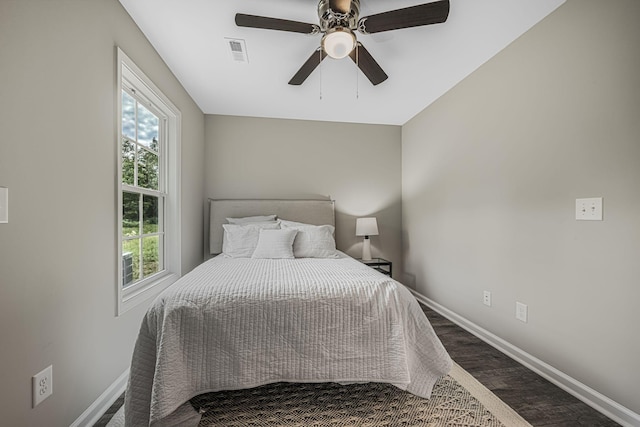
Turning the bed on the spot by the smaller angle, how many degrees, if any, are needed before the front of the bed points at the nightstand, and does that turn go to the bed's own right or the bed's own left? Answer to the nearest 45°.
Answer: approximately 135° to the bed's own left

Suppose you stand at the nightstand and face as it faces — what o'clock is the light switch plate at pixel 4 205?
The light switch plate is roughly at 1 o'clock from the nightstand.

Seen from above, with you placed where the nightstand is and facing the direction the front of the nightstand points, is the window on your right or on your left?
on your right

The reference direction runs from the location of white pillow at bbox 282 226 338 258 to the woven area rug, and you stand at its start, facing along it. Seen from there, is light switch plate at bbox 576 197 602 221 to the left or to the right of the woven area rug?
left

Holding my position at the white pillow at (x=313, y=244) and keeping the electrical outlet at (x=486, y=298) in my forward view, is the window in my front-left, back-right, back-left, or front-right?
back-right

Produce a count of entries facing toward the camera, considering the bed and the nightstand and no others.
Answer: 2

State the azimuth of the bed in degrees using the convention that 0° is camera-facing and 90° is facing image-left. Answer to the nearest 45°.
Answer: approximately 0°

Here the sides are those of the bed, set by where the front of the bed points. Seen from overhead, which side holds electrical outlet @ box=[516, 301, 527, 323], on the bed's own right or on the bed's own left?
on the bed's own left

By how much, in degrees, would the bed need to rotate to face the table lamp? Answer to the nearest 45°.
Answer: approximately 135° to its left

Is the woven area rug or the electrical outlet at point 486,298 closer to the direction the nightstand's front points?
the woven area rug
